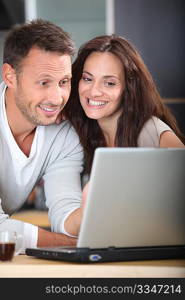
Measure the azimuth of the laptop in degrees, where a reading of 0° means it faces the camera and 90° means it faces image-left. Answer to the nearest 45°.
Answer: approximately 135°

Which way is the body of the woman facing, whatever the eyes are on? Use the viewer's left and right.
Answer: facing the viewer and to the left of the viewer

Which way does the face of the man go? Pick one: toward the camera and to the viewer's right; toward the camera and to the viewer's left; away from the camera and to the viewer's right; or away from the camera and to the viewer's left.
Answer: toward the camera and to the viewer's right

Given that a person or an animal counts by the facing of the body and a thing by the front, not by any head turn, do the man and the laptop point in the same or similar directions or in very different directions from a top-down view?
very different directions

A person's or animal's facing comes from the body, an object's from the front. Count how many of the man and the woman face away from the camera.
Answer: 0

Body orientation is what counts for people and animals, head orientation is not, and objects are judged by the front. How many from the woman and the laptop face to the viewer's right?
0
